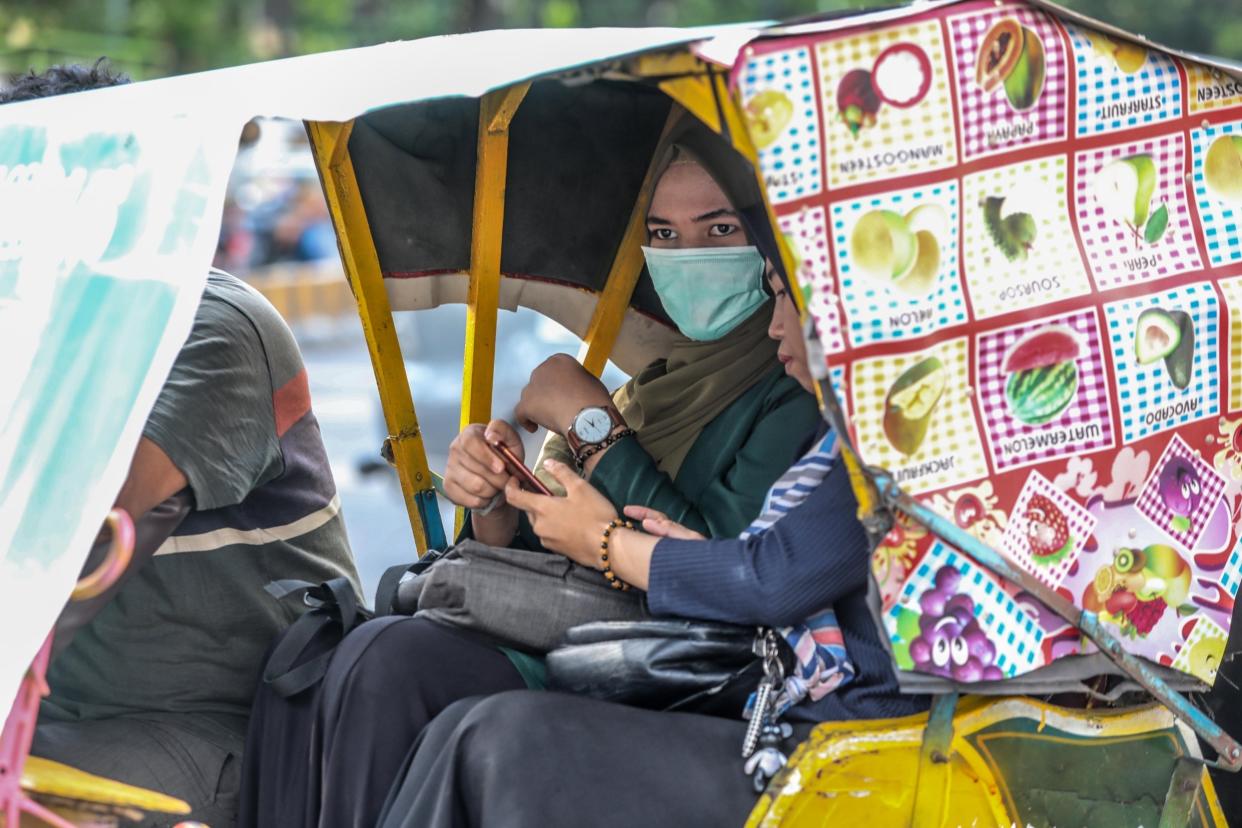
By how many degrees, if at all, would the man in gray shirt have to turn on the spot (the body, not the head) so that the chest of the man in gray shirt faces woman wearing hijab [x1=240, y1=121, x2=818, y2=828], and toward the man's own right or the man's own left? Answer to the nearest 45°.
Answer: approximately 180°

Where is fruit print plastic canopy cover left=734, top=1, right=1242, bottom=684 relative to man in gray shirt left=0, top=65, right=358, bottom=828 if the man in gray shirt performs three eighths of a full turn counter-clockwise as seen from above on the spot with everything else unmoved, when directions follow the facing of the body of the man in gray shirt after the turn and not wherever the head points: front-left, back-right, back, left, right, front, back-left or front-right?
front

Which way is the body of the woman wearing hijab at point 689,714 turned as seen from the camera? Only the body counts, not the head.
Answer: to the viewer's left

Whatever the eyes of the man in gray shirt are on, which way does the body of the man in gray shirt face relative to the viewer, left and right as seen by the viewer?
facing to the left of the viewer

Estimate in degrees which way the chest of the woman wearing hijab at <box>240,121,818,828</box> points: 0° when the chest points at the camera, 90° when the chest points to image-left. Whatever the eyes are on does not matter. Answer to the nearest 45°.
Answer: approximately 45°

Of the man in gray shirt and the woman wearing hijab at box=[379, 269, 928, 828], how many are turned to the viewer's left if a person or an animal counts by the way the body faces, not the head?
2
